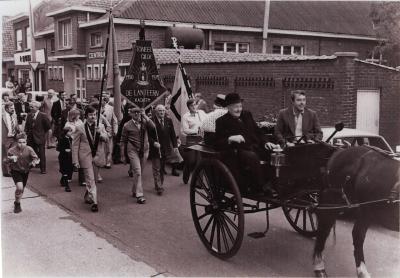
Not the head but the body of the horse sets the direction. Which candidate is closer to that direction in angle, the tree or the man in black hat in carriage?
the tree

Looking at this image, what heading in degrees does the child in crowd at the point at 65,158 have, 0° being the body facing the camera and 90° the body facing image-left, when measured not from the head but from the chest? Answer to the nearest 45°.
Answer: approximately 315°

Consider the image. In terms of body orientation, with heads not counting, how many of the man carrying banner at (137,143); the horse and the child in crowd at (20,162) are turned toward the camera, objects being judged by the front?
2

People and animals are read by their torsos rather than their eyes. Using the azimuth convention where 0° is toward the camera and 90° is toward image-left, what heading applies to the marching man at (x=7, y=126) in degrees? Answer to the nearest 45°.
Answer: approximately 315°

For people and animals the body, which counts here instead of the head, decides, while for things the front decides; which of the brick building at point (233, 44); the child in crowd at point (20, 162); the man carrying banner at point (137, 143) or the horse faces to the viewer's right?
the horse

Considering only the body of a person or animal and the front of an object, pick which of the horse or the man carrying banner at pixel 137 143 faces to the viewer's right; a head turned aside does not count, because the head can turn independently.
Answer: the horse

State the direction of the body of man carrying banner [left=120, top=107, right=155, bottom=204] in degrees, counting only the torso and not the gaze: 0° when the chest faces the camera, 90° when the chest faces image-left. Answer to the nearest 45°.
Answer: approximately 0°

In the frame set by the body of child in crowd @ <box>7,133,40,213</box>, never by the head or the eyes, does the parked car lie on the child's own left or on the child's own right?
on the child's own left
